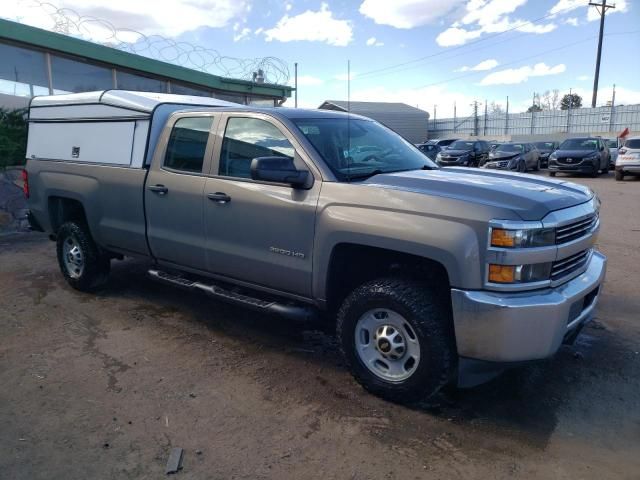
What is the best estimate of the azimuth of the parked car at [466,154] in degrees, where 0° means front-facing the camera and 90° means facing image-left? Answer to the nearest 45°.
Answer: approximately 45°

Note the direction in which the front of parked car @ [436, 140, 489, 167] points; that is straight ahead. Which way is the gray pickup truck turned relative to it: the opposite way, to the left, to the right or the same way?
to the left

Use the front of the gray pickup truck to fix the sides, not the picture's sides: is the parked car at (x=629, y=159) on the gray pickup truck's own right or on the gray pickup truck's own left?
on the gray pickup truck's own left

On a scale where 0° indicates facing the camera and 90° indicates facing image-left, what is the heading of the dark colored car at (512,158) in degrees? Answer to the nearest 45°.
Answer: approximately 45°

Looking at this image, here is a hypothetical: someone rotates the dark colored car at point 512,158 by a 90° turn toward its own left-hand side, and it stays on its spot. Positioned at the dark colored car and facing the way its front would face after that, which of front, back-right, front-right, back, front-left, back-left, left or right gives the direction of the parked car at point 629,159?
front

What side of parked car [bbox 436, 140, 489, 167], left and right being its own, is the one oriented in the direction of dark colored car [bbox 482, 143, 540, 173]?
left

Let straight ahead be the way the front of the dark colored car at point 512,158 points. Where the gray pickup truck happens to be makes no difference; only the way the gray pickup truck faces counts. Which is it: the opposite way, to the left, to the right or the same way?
to the left

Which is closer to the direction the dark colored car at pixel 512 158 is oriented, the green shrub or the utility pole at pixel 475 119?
the green shrub

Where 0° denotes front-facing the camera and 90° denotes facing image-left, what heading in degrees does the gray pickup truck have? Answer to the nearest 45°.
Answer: approximately 315°

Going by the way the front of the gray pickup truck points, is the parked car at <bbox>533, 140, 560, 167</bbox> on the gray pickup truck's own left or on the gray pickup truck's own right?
on the gray pickup truck's own left

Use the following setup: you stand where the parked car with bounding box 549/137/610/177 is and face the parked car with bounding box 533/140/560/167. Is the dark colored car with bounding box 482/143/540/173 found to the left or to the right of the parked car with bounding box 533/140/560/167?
left
